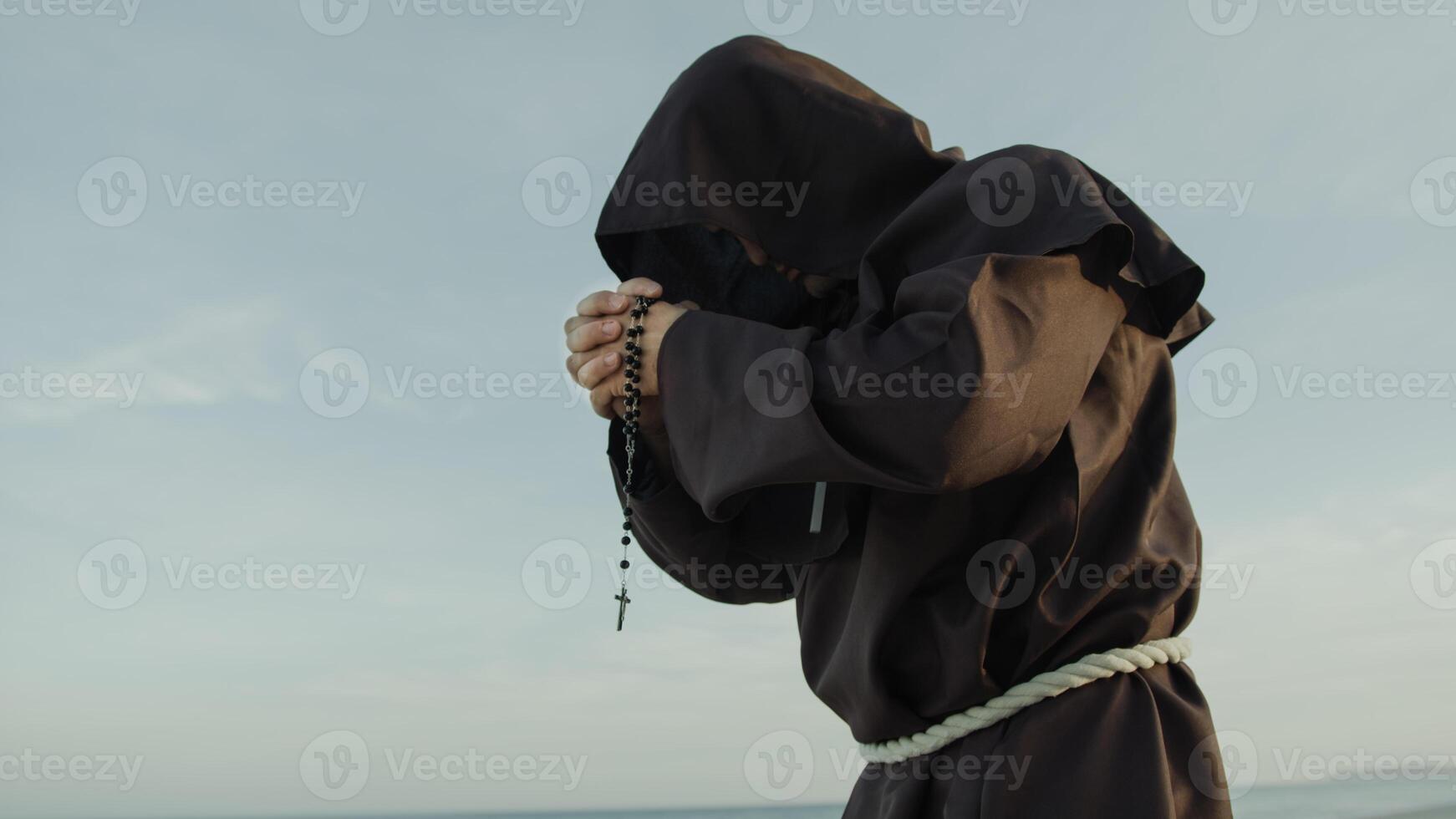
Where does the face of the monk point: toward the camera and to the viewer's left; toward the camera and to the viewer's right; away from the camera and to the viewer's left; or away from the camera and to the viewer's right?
toward the camera and to the viewer's left

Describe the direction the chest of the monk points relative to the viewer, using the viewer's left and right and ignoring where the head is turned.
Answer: facing to the left of the viewer
